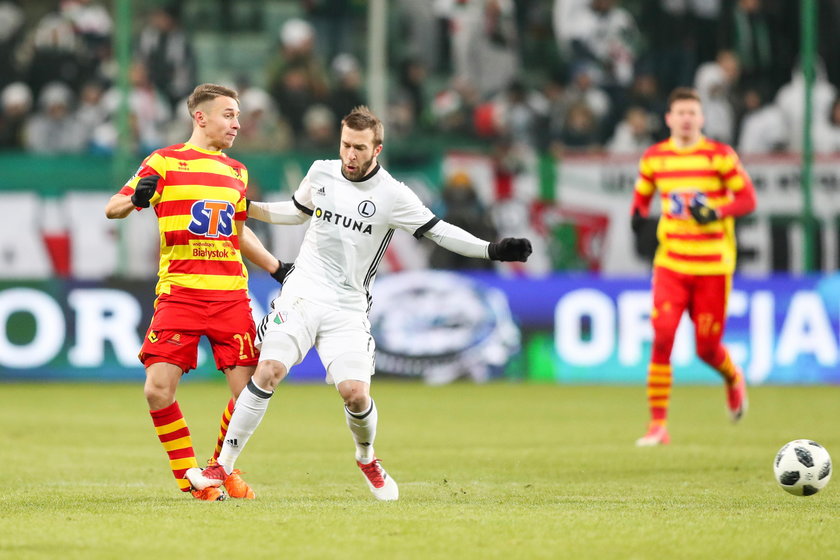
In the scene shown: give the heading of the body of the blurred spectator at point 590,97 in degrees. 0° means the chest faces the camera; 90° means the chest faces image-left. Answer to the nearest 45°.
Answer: approximately 0°

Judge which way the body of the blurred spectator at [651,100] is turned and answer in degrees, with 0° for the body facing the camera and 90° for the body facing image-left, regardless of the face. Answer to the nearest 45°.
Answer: approximately 0°

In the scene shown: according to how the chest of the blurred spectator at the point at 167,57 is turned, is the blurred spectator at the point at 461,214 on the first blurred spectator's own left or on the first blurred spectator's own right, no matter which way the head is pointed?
on the first blurred spectator's own left

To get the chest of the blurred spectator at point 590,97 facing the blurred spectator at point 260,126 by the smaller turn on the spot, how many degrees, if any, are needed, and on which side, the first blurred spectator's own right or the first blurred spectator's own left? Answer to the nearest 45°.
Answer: approximately 90° to the first blurred spectator's own right

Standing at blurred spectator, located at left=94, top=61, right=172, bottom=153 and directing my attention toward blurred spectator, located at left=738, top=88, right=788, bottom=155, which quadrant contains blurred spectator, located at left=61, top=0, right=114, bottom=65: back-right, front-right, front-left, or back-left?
back-left

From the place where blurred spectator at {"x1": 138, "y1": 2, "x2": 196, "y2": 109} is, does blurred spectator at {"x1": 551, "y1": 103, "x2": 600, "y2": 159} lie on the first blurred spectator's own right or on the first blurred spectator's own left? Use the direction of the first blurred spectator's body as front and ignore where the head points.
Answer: on the first blurred spectator's own left

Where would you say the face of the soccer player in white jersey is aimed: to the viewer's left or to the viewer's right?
to the viewer's left
